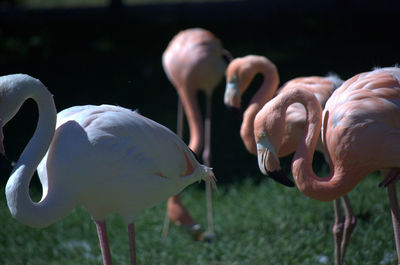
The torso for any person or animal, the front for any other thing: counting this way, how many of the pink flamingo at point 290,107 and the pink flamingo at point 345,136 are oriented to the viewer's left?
2

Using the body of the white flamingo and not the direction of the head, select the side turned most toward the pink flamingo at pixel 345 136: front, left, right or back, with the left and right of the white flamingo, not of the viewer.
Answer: back

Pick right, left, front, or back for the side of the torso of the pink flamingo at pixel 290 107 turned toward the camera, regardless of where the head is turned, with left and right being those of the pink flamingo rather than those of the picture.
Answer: left

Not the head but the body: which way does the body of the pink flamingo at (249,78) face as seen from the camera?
to the viewer's left

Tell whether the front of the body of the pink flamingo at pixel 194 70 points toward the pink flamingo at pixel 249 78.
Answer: no

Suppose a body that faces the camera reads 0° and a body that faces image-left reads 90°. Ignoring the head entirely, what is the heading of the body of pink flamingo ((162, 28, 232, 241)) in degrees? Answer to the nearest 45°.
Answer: approximately 45°

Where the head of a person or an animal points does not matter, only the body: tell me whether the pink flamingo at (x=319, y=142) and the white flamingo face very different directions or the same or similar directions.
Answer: same or similar directions

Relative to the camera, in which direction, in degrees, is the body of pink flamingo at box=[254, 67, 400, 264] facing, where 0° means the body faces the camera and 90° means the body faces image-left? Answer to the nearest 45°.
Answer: approximately 90°

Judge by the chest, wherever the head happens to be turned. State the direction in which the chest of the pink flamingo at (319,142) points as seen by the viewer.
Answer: to the viewer's left

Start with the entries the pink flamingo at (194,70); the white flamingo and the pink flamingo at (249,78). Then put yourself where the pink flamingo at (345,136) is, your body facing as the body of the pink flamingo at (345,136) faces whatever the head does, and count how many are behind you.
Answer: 0

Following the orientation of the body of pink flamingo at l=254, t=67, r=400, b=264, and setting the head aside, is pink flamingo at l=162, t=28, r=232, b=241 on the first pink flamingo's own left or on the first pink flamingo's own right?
on the first pink flamingo's own right

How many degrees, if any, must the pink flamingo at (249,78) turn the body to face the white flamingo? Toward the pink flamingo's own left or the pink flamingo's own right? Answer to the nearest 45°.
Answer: approximately 45° to the pink flamingo's own left

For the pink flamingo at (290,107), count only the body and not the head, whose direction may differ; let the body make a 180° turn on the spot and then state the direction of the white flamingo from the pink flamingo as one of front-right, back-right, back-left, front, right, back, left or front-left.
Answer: back-right

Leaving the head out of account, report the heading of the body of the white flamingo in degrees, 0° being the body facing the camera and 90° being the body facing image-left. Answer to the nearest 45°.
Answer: approximately 90°

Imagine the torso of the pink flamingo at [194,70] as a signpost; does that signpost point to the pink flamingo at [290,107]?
no
